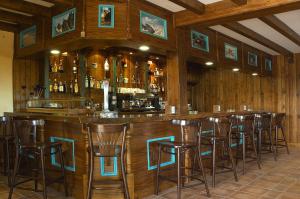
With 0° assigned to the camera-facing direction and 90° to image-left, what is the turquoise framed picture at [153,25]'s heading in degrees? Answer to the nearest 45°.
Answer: approximately 315°

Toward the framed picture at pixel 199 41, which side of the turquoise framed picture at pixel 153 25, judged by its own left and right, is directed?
left

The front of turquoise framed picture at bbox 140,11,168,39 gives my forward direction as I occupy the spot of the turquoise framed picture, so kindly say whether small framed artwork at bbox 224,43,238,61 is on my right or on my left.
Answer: on my left

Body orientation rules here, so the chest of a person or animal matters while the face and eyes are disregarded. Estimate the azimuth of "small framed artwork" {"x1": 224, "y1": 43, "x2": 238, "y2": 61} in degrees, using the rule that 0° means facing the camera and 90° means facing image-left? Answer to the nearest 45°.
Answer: approximately 315°

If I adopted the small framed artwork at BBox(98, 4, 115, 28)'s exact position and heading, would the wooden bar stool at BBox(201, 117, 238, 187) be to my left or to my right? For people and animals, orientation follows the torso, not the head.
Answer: on my left

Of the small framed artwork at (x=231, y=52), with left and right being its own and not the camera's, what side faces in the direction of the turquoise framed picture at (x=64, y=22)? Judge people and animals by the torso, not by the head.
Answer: right

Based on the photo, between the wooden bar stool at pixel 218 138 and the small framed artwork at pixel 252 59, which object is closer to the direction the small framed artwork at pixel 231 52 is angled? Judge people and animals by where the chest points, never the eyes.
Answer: the wooden bar stool

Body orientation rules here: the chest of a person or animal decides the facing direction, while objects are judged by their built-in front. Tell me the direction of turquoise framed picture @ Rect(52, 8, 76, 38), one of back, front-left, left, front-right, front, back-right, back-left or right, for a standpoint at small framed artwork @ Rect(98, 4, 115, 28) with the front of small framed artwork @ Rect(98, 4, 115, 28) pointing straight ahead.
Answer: back-right

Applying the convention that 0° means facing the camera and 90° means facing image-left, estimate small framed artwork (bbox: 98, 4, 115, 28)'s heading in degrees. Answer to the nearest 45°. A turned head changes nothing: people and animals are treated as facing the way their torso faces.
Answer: approximately 0°

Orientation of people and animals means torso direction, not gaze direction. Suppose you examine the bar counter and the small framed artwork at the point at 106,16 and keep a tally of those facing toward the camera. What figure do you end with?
2

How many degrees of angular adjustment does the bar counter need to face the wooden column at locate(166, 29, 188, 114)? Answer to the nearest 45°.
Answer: approximately 135° to its left
